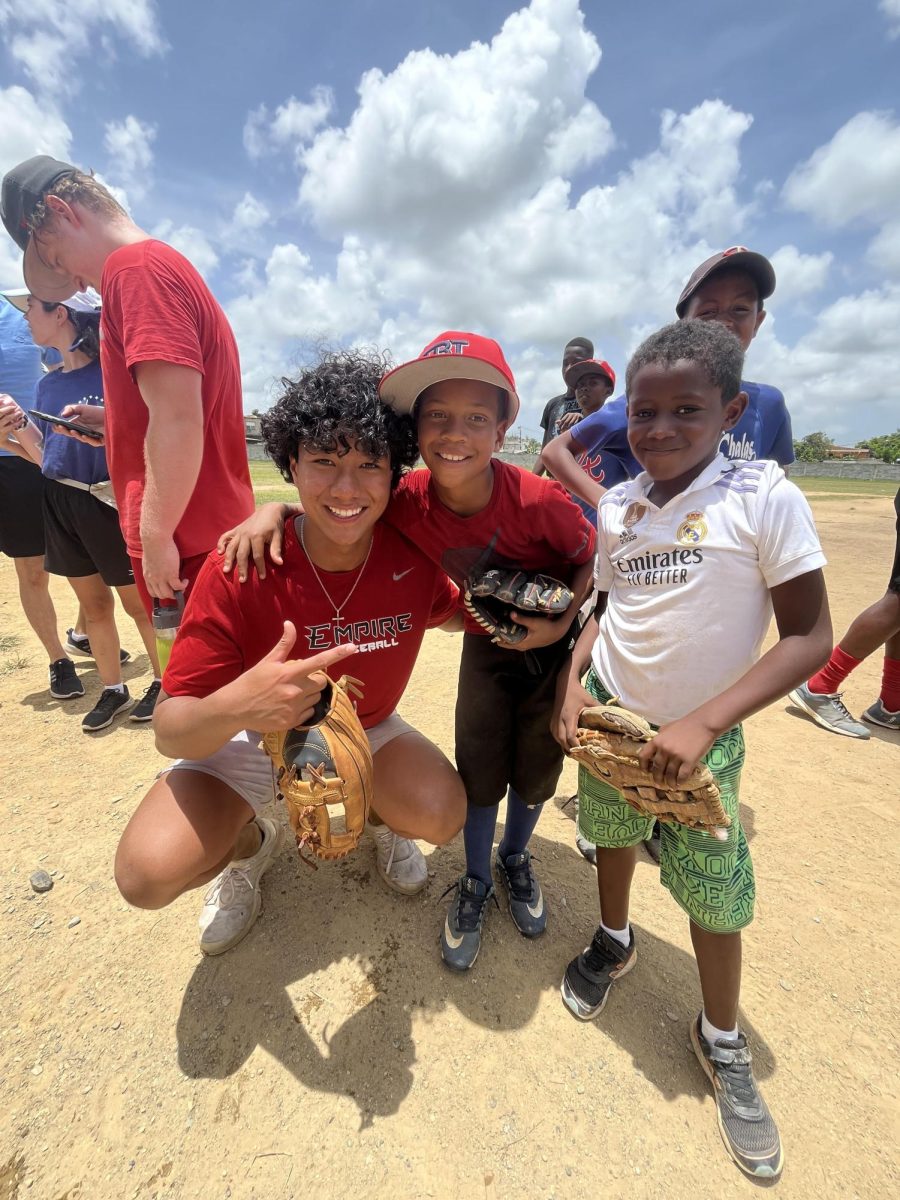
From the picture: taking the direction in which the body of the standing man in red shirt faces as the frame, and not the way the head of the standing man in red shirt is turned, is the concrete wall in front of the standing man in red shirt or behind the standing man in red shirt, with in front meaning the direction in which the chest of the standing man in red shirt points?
behind

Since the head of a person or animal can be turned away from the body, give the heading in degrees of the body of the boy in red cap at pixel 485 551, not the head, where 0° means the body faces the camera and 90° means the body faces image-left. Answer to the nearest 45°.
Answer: approximately 0°

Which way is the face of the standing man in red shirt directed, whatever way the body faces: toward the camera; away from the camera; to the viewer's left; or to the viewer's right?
to the viewer's left

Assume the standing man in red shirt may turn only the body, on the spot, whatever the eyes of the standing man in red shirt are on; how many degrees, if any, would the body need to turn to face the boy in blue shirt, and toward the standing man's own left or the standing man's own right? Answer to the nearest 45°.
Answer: approximately 135° to the standing man's own left

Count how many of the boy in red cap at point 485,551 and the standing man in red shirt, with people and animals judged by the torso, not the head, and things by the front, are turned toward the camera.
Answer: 1

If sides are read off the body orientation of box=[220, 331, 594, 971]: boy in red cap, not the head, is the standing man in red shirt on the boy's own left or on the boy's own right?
on the boy's own right

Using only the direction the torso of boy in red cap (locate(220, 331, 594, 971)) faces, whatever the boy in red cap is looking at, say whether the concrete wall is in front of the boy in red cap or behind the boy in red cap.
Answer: behind

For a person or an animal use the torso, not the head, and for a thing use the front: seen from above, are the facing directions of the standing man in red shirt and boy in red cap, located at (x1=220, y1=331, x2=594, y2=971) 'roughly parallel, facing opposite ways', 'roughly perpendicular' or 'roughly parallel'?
roughly perpendicular

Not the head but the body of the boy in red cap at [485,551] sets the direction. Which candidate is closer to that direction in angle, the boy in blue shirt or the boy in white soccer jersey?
the boy in white soccer jersey
